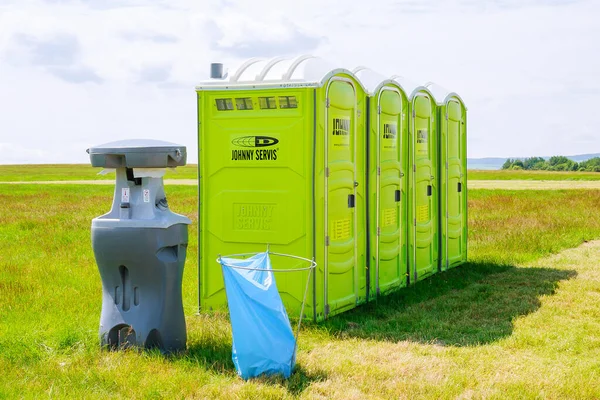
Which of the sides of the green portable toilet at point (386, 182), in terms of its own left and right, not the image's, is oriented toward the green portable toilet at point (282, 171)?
right

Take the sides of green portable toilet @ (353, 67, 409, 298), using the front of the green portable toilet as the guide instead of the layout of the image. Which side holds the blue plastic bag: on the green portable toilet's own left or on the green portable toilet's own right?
on the green portable toilet's own right

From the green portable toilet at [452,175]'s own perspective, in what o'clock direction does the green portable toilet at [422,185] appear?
the green portable toilet at [422,185] is roughly at 2 o'clock from the green portable toilet at [452,175].

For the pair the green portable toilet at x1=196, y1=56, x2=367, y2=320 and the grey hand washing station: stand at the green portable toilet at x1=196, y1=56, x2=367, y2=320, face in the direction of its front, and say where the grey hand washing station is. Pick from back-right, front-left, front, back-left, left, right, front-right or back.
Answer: right

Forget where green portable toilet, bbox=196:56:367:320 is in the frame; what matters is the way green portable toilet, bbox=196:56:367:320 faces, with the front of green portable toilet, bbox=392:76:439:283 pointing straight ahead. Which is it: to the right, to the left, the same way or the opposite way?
the same way

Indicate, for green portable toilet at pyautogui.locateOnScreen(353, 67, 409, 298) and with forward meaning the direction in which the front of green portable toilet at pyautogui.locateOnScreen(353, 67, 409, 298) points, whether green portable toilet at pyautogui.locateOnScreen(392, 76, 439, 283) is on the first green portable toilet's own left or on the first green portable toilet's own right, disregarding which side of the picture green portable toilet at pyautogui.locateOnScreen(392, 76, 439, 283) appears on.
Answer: on the first green portable toilet's own left

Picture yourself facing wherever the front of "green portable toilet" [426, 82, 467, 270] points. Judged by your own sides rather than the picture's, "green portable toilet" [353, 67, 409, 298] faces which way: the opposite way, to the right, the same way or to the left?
the same way

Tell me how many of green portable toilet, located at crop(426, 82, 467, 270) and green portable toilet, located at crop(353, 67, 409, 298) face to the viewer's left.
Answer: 0

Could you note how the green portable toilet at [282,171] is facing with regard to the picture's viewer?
facing the viewer and to the right of the viewer

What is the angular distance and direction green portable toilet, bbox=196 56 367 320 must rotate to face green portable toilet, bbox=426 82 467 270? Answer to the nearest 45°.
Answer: approximately 90° to its left

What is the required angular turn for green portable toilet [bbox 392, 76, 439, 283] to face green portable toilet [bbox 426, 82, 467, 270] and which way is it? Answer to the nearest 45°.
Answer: approximately 135° to its left

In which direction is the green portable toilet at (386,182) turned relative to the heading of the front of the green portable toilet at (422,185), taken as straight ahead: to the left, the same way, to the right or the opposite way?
the same way

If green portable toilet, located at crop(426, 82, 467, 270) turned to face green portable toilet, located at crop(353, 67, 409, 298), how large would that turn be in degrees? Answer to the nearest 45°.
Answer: approximately 45° to its right

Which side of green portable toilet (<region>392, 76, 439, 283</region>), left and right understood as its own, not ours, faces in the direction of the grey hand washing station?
right

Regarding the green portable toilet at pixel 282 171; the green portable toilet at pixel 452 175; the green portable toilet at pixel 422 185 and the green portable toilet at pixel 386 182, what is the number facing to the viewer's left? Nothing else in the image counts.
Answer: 0

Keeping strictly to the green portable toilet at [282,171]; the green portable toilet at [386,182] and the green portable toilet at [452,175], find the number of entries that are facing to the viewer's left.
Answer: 0

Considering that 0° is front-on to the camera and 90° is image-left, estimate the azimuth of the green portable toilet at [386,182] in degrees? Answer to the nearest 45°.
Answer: approximately 315°

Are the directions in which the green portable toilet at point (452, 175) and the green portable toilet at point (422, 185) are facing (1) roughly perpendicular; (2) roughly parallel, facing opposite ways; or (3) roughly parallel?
roughly parallel

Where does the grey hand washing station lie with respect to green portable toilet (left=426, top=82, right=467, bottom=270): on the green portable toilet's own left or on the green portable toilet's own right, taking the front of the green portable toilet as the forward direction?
on the green portable toilet's own right
